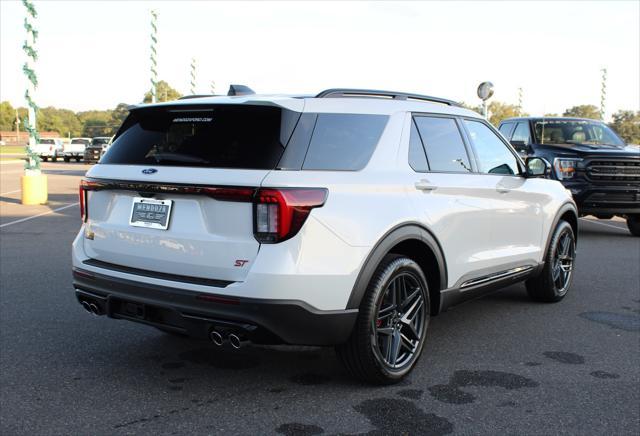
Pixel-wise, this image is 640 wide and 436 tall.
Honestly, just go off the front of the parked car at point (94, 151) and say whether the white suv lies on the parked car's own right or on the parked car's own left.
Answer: on the parked car's own left

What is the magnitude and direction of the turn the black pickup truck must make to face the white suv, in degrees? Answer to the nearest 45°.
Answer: approximately 45° to its right

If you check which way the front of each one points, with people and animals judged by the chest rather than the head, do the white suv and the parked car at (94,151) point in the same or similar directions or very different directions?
very different directions

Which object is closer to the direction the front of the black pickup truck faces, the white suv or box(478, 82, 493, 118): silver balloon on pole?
the white suv

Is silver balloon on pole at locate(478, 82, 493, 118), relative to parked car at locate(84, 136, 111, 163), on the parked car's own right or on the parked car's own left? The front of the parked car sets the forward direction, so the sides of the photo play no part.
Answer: on the parked car's own left

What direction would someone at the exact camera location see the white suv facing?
facing away from the viewer and to the right of the viewer

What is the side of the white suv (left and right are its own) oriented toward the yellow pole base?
left
